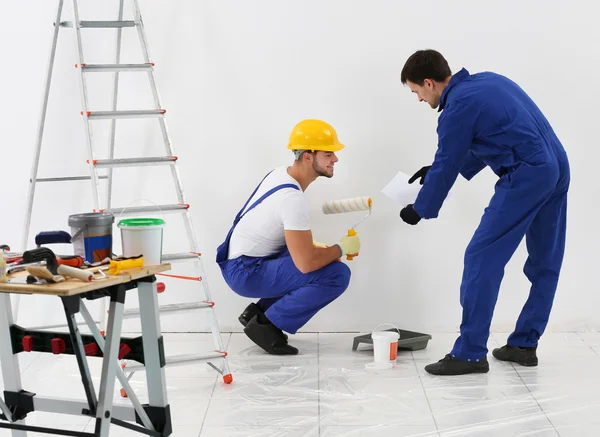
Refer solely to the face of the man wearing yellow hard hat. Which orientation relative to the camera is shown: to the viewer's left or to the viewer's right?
to the viewer's right

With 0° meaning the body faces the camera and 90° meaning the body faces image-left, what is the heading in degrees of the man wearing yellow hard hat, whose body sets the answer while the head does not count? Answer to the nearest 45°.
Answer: approximately 270°

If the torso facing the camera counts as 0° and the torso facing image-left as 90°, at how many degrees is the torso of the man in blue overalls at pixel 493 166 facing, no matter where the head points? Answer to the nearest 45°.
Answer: approximately 90°

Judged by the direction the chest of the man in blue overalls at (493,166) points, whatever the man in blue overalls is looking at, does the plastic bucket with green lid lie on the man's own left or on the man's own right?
on the man's own left

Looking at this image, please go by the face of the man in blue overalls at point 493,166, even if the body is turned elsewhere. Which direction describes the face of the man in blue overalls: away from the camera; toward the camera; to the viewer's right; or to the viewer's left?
to the viewer's left

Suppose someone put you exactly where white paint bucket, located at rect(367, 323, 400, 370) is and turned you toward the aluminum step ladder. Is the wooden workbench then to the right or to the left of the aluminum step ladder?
left
